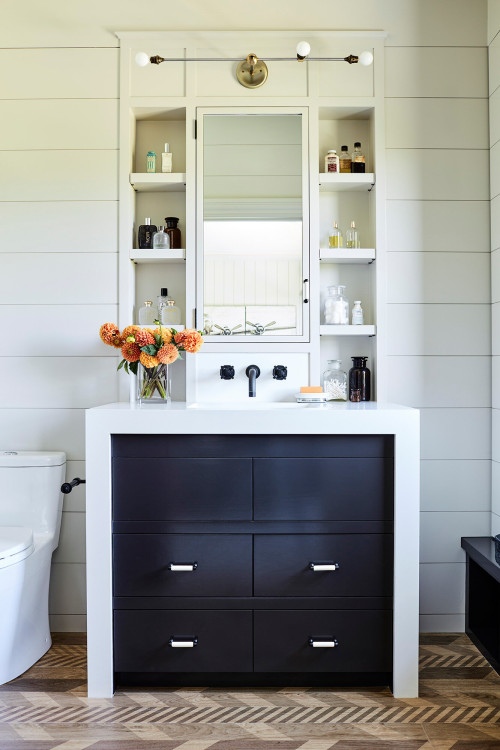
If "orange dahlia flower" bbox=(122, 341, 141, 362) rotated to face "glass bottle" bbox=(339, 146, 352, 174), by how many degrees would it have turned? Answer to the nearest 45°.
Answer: approximately 90° to its left

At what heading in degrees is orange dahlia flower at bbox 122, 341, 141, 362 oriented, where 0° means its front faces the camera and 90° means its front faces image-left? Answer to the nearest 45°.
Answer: approximately 0°

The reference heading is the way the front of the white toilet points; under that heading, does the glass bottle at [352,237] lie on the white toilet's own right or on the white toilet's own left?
on the white toilet's own left
